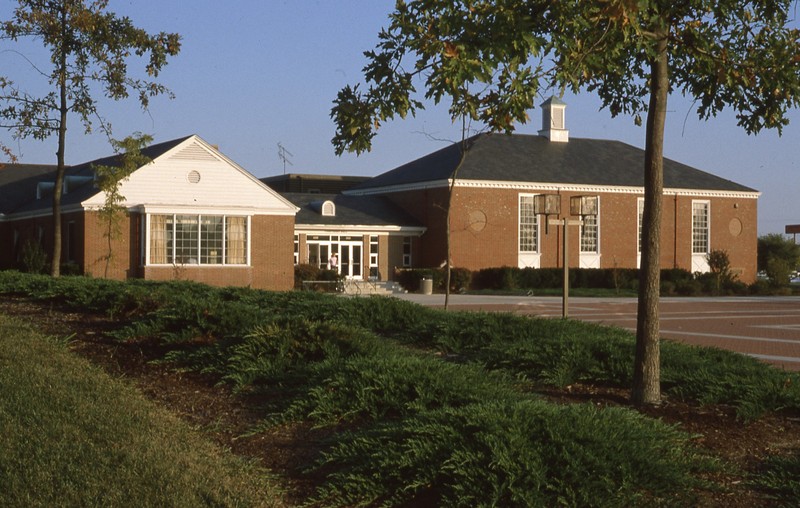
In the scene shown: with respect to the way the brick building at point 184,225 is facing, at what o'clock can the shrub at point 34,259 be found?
The shrub is roughly at 3 o'clock from the brick building.

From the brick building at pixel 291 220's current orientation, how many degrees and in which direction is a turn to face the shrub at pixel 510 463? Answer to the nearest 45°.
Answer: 0° — it already faces it

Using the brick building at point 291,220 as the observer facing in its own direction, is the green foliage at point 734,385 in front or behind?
in front

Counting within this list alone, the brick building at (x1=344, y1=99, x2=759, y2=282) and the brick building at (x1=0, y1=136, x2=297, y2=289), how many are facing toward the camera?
2

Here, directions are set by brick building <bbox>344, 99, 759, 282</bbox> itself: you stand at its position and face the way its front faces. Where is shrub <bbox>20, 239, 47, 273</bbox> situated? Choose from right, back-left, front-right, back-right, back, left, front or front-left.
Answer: front-right

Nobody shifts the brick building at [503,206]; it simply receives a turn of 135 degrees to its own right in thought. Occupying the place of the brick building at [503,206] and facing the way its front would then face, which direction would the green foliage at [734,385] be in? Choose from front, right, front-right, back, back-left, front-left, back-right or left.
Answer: back-left

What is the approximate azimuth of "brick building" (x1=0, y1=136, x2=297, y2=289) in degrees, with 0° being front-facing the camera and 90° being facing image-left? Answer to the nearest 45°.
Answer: approximately 0°

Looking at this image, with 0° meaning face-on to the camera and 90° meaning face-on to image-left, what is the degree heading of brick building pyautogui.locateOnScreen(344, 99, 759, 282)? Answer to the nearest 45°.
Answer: approximately 0°

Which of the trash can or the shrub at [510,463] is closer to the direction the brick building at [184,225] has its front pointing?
the shrub

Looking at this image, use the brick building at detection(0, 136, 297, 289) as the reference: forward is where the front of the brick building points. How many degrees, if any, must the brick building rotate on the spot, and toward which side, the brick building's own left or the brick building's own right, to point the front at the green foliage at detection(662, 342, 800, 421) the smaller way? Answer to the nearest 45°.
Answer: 0° — it already faces it

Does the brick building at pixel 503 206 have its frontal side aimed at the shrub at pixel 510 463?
yes

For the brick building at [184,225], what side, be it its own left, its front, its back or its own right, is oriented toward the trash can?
left
